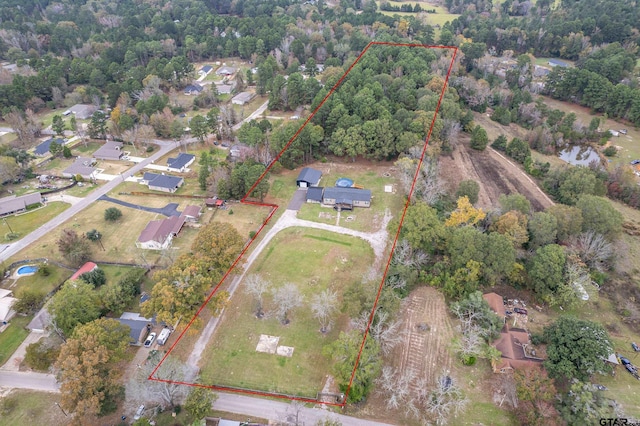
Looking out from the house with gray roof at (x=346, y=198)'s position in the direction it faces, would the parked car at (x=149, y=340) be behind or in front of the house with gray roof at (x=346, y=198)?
in front

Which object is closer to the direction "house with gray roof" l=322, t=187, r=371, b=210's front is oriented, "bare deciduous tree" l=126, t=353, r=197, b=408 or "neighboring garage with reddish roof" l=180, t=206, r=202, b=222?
the bare deciduous tree

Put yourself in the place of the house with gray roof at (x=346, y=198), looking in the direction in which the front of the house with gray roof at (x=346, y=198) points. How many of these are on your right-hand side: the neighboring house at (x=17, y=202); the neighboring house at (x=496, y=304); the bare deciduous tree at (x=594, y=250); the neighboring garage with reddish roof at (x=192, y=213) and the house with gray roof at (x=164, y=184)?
3

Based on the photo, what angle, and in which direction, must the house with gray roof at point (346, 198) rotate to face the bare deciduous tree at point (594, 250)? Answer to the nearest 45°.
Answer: approximately 90° to its left

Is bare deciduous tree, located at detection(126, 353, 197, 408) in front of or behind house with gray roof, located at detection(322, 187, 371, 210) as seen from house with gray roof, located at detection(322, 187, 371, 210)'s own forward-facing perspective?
in front

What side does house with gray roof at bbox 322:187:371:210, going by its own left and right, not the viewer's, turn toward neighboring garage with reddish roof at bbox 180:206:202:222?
right

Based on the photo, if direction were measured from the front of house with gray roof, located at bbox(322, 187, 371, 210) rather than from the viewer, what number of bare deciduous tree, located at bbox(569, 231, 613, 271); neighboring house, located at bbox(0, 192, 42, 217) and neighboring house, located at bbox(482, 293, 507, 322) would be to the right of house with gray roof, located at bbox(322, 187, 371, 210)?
1

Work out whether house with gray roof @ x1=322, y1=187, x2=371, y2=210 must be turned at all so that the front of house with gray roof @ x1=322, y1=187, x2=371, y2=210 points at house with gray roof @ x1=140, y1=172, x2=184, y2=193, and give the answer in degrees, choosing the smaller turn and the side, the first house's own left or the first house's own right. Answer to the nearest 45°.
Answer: approximately 90° to the first house's own right

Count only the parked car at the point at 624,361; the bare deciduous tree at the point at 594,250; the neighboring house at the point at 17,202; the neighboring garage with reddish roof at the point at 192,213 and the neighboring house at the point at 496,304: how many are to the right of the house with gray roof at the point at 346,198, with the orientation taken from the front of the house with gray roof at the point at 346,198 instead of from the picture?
2

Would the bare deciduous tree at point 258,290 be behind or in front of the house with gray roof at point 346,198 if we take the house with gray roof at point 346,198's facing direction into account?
in front

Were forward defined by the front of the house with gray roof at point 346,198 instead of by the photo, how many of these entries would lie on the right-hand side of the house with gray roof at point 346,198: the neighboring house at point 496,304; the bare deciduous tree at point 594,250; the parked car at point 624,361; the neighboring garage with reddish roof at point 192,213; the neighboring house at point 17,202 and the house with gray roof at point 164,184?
3

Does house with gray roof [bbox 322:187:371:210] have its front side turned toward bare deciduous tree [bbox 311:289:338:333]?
yes

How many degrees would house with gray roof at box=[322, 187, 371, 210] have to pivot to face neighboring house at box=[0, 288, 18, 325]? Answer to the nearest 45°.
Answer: approximately 45° to its right

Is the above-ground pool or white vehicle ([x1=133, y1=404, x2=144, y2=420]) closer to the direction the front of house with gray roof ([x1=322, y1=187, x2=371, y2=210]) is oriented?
the white vehicle

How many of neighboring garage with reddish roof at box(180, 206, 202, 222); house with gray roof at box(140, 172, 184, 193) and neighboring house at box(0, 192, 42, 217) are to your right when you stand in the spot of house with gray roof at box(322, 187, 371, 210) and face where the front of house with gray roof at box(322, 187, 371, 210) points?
3

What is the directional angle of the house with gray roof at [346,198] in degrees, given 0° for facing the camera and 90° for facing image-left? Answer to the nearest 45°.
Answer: approximately 0°

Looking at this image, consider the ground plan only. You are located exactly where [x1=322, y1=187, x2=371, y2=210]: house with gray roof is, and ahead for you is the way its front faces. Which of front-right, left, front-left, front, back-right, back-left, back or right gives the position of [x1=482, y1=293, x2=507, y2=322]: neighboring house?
front-left

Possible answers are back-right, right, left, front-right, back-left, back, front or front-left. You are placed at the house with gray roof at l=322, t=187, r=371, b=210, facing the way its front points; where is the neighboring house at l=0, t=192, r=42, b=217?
right
